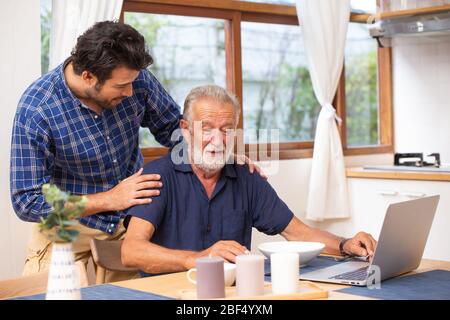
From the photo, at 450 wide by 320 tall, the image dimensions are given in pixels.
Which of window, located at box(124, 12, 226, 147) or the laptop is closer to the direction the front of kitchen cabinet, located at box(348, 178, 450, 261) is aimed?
the laptop

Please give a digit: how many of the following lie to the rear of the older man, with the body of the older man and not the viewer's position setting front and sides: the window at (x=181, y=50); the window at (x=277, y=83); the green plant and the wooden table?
2

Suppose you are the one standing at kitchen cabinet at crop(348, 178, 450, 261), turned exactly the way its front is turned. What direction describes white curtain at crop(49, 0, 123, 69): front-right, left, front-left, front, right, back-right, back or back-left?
front-right

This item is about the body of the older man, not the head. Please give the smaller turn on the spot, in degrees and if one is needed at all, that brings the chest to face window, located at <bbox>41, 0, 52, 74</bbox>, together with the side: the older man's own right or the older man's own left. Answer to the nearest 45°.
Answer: approximately 135° to the older man's own right

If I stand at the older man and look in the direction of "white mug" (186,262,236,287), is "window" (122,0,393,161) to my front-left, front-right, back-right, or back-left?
back-left

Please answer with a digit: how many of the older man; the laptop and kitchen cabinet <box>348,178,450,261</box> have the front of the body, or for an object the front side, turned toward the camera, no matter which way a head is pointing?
2

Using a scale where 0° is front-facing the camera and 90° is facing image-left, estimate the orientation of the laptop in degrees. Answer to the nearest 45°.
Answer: approximately 135°

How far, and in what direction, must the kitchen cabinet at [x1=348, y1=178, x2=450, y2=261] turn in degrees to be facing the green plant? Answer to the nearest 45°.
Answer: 0° — it already faces it

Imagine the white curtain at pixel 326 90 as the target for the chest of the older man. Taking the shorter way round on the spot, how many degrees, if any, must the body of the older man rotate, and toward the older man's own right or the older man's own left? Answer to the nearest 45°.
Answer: approximately 180°

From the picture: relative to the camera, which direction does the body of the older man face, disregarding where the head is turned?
toward the camera

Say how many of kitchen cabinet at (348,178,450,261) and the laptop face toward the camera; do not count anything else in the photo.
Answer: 1

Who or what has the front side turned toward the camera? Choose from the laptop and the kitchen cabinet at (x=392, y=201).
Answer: the kitchen cabinet

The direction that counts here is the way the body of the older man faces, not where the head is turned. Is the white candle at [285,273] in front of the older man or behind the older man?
in front

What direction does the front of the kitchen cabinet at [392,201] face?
toward the camera

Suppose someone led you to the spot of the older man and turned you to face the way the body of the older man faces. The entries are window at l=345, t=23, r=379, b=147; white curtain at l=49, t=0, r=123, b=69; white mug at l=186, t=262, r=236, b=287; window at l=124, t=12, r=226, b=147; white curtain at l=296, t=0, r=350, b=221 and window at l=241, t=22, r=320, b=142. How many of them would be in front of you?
1
